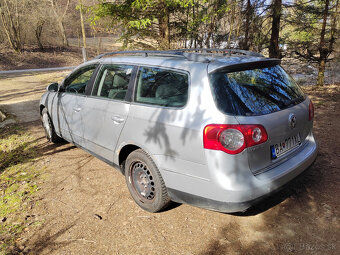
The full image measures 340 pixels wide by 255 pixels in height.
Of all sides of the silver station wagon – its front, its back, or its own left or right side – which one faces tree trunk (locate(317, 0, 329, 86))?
right

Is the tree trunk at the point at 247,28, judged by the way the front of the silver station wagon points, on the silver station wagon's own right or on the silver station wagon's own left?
on the silver station wagon's own right

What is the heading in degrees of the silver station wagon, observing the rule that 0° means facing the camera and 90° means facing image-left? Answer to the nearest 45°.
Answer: approximately 135°

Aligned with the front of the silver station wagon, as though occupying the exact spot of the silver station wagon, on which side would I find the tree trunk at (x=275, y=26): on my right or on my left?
on my right
